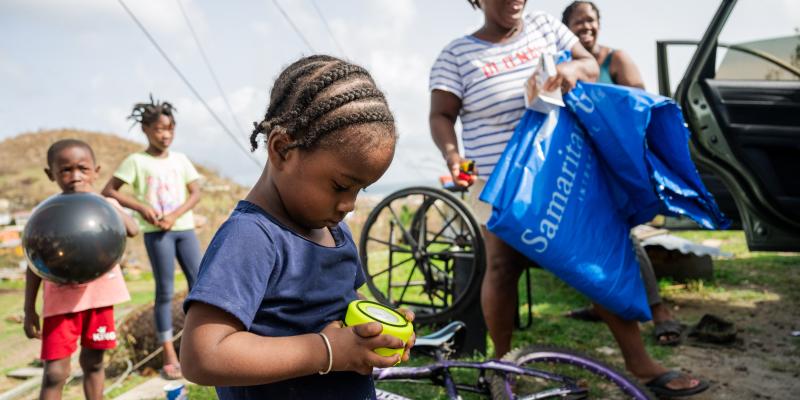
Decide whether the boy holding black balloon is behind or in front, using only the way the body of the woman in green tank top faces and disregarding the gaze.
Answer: in front

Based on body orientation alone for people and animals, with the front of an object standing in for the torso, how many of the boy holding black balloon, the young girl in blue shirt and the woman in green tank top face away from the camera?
0

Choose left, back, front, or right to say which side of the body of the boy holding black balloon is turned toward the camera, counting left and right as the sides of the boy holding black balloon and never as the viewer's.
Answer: front

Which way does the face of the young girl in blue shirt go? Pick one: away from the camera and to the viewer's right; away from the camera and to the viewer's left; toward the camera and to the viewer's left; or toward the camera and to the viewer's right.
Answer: toward the camera and to the viewer's right

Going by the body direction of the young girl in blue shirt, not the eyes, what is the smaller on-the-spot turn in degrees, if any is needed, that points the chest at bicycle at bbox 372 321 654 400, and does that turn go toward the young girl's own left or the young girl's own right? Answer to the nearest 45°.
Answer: approximately 90° to the young girl's own left

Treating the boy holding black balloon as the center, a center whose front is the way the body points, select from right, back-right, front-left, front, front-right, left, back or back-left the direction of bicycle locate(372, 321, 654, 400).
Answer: front-left

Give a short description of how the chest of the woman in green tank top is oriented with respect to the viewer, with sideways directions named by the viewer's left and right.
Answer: facing the viewer and to the left of the viewer

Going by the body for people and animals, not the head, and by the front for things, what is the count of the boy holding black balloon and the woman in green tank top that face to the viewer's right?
0

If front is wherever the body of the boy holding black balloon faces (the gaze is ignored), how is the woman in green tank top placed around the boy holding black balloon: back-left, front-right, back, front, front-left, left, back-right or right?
left

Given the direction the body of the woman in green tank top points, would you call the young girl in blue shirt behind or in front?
in front
